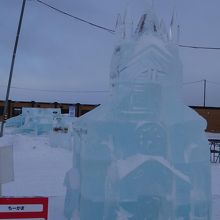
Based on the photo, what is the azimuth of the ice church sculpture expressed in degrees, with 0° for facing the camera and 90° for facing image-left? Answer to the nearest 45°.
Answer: approximately 0°

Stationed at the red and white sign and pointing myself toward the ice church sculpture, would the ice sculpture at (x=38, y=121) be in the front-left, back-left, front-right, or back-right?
front-left

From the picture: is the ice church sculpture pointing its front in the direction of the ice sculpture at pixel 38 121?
no

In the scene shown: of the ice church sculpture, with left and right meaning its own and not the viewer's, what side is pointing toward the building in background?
back

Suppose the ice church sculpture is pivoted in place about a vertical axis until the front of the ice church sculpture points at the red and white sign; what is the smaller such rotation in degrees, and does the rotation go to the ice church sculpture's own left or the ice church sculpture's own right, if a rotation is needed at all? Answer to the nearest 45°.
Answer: approximately 45° to the ice church sculpture's own right

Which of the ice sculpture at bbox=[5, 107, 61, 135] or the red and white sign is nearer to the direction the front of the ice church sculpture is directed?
the red and white sign

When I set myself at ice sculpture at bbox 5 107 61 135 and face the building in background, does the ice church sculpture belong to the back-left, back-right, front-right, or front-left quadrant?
back-right
